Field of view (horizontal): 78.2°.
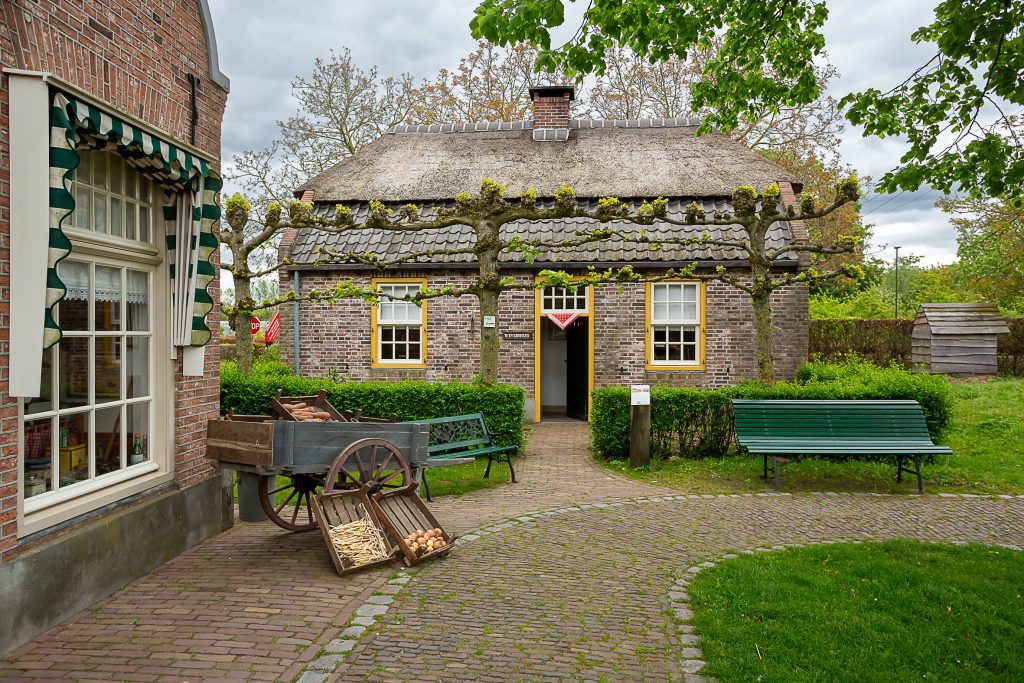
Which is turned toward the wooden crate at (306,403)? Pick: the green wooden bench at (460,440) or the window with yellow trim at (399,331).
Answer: the window with yellow trim

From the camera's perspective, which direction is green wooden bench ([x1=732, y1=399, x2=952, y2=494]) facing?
toward the camera

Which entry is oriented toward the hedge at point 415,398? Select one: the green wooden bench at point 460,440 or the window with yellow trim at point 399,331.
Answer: the window with yellow trim

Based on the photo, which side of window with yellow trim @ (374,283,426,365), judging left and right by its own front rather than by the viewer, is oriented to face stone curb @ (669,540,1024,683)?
front

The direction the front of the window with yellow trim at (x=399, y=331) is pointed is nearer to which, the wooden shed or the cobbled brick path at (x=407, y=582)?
the cobbled brick path

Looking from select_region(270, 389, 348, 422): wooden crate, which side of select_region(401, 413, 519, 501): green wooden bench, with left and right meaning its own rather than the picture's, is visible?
right

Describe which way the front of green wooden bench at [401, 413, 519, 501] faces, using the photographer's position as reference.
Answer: facing the viewer and to the right of the viewer

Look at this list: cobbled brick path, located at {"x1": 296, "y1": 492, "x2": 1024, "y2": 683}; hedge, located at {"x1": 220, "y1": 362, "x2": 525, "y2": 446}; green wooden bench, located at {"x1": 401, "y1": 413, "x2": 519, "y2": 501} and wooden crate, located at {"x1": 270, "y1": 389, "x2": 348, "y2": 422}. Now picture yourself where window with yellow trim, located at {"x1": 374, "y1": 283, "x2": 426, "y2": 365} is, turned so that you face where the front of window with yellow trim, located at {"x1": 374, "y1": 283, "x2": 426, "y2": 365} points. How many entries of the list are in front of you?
4

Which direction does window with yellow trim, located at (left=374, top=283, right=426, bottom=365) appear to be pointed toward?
toward the camera

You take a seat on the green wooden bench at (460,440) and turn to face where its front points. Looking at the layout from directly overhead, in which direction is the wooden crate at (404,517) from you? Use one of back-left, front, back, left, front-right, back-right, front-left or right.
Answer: front-right

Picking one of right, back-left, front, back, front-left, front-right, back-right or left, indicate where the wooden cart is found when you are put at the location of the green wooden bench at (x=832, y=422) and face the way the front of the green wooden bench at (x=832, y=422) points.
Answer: front-right

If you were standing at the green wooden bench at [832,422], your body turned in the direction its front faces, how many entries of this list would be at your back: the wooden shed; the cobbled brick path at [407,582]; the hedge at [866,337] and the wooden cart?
2

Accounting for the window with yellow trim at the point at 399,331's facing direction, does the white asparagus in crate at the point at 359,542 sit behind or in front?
in front

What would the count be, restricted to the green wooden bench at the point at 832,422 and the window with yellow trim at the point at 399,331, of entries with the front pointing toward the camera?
2
